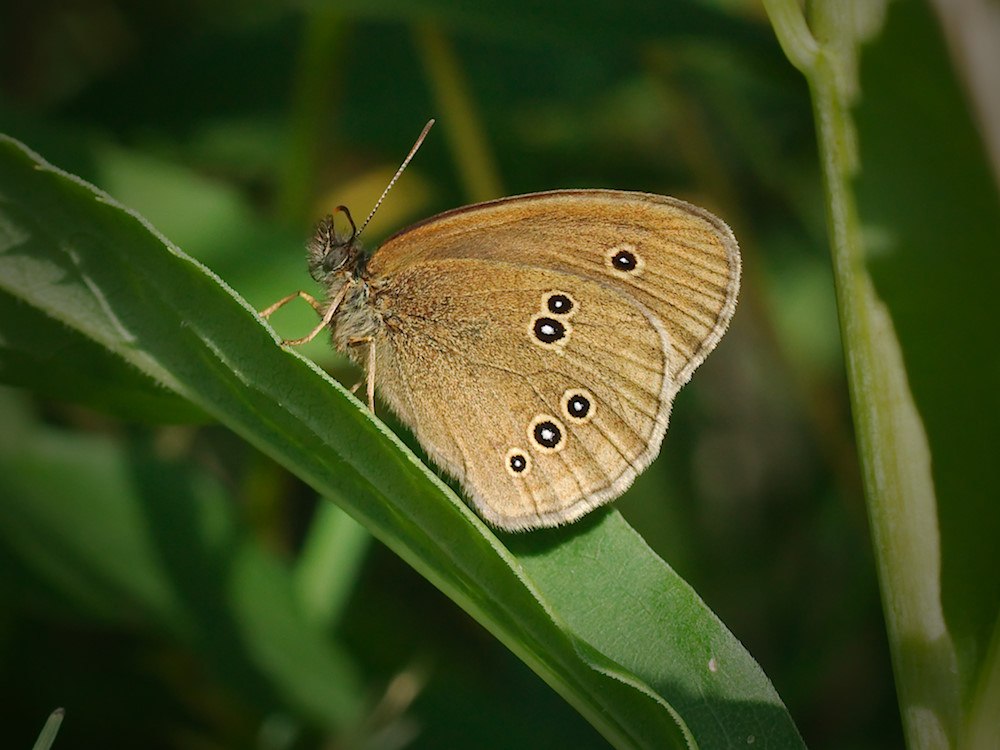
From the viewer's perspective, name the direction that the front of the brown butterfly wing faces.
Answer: to the viewer's left

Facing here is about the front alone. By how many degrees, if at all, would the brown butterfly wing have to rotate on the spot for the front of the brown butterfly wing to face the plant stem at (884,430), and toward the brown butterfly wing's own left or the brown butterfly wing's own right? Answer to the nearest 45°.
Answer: approximately 135° to the brown butterfly wing's own left
